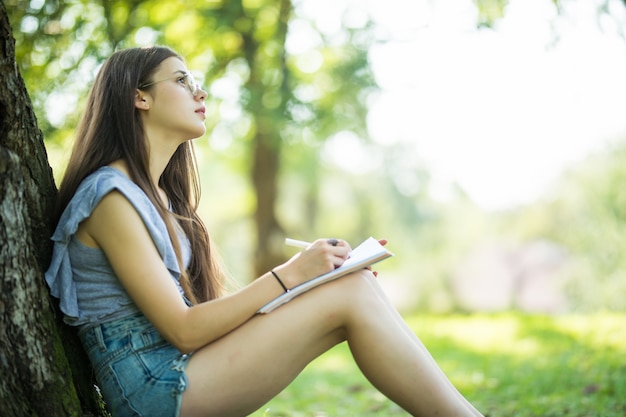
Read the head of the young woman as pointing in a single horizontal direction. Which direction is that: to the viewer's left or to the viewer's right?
to the viewer's right

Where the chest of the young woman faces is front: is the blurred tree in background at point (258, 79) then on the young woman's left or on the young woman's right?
on the young woman's left

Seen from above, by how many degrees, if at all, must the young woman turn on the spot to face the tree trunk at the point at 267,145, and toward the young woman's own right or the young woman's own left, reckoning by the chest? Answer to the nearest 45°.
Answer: approximately 90° to the young woman's own left

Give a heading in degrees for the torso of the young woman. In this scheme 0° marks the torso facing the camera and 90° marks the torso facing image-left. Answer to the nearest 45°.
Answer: approximately 270°
